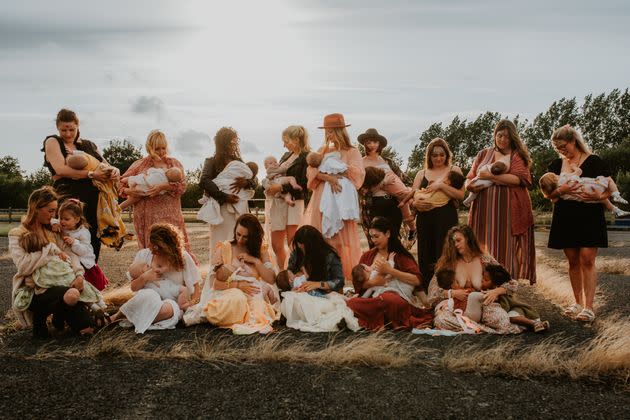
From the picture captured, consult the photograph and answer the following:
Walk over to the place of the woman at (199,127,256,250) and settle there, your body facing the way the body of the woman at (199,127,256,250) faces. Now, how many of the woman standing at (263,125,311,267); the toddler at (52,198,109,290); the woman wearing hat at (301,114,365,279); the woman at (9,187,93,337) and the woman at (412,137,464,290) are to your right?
2

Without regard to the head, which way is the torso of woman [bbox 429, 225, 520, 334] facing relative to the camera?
toward the camera

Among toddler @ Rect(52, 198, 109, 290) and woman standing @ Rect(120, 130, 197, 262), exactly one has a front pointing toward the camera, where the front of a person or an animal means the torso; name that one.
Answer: the woman standing

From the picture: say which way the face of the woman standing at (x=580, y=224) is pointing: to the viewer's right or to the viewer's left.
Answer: to the viewer's left

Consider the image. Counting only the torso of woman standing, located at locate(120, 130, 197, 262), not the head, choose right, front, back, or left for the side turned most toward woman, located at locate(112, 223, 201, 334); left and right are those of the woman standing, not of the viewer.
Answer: front

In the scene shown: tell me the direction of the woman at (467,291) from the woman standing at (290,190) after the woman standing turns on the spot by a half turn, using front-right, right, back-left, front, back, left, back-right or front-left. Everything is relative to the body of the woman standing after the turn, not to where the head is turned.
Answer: right

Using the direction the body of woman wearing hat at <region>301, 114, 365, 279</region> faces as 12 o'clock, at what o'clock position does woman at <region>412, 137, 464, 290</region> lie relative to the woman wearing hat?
The woman is roughly at 8 o'clock from the woman wearing hat.

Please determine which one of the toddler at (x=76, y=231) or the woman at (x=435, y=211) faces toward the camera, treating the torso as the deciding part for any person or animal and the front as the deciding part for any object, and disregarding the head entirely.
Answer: the woman

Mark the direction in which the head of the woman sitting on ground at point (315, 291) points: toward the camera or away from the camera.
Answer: toward the camera

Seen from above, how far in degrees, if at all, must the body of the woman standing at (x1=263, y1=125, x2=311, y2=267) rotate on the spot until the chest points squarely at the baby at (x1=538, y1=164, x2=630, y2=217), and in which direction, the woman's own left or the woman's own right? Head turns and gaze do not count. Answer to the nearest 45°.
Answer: approximately 90° to the woman's own left

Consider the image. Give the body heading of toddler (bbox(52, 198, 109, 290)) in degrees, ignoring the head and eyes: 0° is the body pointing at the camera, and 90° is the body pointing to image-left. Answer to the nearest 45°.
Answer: approximately 90°

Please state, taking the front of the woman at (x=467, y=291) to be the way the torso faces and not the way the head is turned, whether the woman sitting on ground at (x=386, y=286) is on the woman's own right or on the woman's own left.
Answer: on the woman's own right

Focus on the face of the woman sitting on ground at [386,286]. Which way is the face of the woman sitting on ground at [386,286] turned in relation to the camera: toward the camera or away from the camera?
toward the camera

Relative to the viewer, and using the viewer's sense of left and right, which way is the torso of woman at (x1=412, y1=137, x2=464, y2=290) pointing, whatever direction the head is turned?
facing the viewer

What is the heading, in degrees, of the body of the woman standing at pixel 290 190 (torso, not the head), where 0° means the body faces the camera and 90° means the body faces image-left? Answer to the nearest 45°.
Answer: approximately 45°
